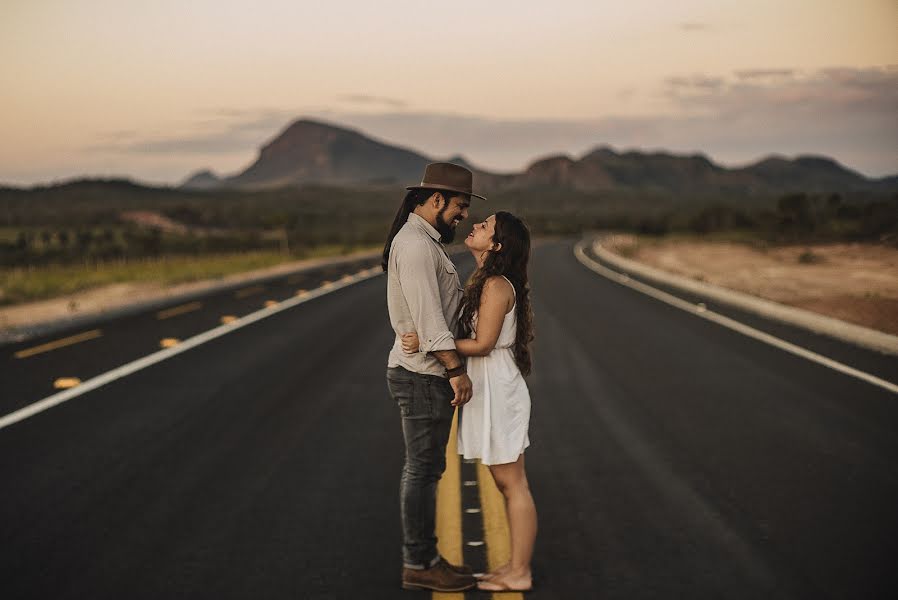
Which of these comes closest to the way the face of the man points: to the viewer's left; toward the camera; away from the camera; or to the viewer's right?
to the viewer's right

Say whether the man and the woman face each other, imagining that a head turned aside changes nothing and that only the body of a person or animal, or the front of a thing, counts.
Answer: yes

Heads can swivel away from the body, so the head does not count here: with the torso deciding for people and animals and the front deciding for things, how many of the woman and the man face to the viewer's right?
1

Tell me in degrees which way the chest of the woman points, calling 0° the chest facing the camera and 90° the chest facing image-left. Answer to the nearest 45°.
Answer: approximately 90°

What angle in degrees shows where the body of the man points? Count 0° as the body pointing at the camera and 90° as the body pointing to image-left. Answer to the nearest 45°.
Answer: approximately 270°

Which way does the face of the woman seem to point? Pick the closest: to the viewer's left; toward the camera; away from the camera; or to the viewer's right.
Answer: to the viewer's left

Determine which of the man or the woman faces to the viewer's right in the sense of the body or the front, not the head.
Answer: the man

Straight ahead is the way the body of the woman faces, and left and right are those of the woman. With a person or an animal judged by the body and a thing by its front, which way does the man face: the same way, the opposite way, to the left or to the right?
the opposite way
